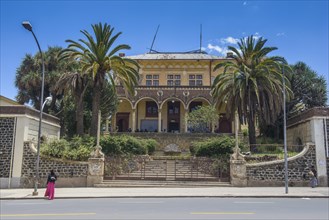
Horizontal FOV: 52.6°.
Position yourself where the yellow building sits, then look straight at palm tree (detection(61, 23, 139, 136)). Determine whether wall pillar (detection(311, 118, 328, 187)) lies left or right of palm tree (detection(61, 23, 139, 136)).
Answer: left

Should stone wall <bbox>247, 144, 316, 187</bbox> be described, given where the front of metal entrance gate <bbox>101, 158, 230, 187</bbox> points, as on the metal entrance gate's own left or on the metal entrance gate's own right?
on the metal entrance gate's own left

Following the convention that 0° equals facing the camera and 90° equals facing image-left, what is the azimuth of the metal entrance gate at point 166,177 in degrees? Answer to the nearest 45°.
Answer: approximately 0°

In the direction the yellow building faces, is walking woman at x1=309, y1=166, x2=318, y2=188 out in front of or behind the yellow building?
in front

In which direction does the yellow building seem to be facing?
toward the camera

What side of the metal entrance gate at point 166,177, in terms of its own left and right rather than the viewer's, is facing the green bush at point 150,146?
back

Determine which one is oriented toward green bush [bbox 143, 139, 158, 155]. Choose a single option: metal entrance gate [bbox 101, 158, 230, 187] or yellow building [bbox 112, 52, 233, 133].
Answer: the yellow building

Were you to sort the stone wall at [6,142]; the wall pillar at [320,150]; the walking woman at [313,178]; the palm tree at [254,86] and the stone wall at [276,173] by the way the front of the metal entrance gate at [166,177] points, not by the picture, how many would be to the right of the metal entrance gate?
1

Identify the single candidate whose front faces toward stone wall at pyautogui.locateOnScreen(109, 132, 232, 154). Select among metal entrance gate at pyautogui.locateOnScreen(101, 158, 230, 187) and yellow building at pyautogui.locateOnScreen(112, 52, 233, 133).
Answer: the yellow building

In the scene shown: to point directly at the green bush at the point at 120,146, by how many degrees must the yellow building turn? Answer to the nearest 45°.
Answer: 0° — it already faces it

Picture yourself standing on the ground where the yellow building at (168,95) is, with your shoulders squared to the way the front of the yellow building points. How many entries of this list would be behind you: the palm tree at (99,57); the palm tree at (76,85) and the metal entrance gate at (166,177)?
0

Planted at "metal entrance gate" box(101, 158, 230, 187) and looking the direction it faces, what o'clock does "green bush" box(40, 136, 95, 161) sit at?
The green bush is roughly at 3 o'clock from the metal entrance gate.

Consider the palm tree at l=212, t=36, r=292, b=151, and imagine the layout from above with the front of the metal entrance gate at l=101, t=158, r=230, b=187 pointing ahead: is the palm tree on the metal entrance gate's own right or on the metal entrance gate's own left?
on the metal entrance gate's own left

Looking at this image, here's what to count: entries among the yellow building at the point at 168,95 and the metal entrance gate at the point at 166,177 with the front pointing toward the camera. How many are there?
2

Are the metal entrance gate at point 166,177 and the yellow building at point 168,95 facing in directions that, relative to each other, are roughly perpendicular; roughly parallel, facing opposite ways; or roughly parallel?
roughly parallel

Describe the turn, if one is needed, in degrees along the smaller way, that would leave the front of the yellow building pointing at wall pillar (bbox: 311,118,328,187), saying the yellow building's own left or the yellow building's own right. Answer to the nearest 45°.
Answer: approximately 45° to the yellow building's own left
